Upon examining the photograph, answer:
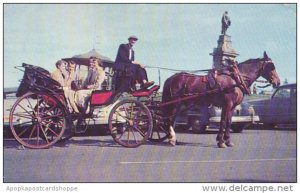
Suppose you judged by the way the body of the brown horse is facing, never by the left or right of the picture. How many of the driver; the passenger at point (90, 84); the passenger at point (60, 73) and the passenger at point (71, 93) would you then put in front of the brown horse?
0

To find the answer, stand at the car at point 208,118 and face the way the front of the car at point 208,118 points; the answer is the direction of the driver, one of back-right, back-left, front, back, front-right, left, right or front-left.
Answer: right

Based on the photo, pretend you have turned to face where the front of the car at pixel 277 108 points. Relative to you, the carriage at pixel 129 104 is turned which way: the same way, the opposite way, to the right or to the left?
the opposite way

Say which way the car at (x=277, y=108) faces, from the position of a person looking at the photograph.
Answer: facing to the left of the viewer

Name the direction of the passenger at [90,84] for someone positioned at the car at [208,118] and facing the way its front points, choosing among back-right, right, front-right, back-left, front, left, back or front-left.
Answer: right

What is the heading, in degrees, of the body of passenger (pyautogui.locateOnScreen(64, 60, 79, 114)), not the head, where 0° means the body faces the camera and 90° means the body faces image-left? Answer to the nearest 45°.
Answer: approximately 270°

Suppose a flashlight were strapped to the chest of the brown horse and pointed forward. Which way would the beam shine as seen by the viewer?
to the viewer's right

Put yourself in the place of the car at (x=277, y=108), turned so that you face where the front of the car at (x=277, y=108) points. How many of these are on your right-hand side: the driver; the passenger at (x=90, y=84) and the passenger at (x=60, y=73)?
0

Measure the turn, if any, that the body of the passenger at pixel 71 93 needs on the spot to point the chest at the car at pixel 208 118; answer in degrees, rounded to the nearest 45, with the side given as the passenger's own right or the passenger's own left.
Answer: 0° — they already face it

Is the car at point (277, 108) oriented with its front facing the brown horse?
no

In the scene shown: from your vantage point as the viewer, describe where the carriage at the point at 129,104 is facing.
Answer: facing to the right of the viewer

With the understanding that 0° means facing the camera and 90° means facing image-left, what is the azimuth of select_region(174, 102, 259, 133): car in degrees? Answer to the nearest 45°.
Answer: approximately 315°

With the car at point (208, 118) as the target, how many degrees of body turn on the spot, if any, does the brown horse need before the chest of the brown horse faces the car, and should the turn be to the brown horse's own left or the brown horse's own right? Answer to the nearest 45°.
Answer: approximately 90° to the brown horse's own left

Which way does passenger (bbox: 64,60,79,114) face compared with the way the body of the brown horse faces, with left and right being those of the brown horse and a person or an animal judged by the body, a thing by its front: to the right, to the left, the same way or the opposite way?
the same way

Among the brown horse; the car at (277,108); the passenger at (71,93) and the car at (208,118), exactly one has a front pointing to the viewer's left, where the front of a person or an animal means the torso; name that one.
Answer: the car at (277,108)
